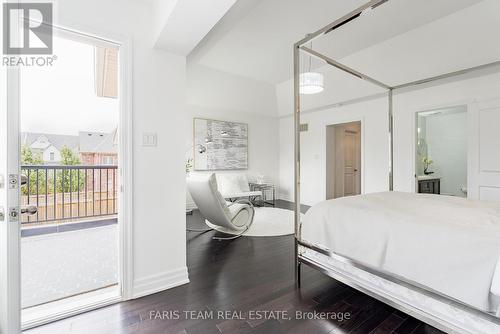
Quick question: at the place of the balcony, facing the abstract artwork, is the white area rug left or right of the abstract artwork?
right

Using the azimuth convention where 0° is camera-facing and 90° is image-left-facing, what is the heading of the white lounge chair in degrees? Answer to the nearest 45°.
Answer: approximately 225°

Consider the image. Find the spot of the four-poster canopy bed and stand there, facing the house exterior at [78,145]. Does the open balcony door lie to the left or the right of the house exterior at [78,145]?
left

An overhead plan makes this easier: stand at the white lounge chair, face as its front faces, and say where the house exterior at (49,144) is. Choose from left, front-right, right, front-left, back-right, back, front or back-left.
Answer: back-left
